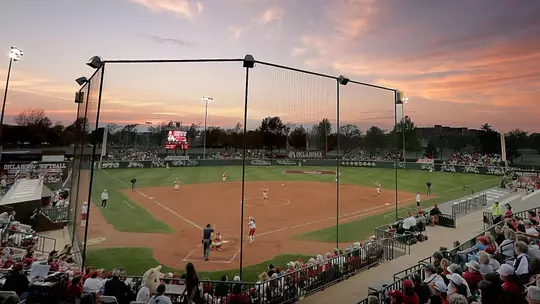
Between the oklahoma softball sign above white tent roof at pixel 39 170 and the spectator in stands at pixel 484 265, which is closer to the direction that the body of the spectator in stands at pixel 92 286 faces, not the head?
the oklahoma softball sign above white tent roof

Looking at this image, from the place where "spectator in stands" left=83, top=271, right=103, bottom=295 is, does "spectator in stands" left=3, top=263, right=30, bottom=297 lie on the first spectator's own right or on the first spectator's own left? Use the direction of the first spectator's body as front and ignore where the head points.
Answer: on the first spectator's own left

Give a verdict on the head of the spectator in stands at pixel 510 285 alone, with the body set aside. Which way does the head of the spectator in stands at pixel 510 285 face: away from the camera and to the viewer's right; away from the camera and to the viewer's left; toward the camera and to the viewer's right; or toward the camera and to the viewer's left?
away from the camera and to the viewer's left

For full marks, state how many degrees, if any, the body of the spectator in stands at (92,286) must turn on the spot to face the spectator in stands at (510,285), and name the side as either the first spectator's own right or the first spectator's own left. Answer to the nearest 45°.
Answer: approximately 135° to the first spectator's own right

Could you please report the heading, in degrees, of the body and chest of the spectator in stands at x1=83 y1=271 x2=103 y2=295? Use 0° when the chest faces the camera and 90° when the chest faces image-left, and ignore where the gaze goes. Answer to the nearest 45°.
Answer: approximately 180°

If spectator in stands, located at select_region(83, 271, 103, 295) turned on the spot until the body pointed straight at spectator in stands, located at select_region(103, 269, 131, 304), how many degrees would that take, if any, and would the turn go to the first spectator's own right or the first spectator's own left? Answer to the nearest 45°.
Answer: approximately 135° to the first spectator's own right
